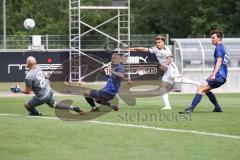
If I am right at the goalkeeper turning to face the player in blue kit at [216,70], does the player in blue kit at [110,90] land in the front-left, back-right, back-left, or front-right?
front-left

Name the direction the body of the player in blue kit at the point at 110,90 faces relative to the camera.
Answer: to the viewer's left

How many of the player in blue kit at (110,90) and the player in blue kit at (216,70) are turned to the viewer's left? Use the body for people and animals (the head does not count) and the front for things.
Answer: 2

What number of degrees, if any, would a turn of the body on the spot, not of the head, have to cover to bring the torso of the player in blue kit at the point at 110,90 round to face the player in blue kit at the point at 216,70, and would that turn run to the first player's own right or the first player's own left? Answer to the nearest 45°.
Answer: approximately 180°

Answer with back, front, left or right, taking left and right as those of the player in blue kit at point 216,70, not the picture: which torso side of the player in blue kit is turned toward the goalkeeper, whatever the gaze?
front

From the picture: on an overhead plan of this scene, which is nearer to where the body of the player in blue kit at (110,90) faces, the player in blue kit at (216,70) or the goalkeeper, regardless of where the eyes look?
the goalkeeper

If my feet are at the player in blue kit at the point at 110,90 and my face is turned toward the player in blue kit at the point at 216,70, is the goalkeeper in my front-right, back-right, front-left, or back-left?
back-right

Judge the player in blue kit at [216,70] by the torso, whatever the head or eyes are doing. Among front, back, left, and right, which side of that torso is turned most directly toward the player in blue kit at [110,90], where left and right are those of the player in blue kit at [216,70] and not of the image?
front

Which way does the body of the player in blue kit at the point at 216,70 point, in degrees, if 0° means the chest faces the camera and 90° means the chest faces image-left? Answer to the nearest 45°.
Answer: approximately 90°
